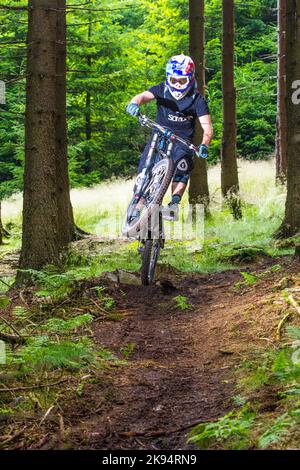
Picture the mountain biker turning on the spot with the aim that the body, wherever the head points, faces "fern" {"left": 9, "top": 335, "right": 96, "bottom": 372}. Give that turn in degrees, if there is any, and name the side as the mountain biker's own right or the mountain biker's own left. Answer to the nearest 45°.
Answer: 0° — they already face it

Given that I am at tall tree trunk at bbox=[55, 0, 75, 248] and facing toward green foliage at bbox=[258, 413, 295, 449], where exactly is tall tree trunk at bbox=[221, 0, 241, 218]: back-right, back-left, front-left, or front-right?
back-left

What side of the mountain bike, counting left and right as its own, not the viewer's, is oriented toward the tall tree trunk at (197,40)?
back

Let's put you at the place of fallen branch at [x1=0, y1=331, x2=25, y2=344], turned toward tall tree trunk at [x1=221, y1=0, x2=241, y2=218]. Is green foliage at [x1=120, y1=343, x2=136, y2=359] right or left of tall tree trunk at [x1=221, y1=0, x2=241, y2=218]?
right

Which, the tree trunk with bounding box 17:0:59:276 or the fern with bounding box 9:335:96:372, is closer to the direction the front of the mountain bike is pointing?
the fern

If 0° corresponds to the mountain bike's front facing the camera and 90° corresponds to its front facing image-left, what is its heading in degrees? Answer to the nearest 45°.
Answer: approximately 0°

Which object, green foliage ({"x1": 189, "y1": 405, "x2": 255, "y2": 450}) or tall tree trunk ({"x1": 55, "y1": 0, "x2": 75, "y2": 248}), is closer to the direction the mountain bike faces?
the green foliage
